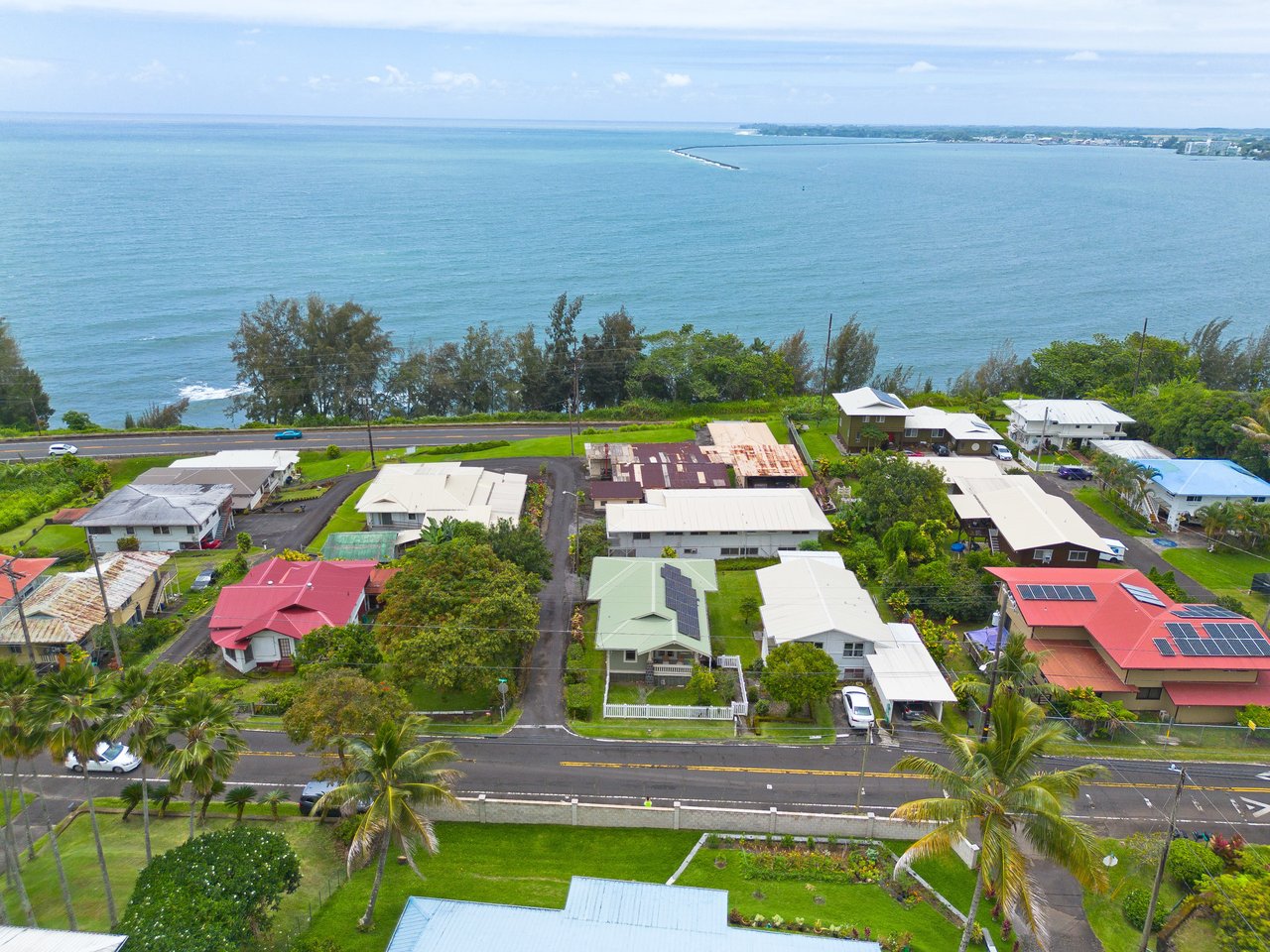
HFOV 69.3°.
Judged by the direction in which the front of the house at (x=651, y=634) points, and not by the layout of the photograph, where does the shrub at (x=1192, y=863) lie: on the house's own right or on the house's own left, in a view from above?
on the house's own left

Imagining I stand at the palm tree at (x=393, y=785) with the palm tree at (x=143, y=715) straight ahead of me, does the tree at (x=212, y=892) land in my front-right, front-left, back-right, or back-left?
front-left

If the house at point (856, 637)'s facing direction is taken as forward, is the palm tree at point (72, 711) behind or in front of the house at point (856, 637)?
in front

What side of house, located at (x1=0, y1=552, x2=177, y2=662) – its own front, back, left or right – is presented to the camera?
front

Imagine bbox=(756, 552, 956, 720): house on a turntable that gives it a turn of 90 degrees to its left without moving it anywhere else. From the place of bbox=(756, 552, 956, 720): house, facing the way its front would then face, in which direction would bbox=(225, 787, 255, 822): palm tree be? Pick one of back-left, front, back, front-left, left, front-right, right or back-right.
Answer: back-right

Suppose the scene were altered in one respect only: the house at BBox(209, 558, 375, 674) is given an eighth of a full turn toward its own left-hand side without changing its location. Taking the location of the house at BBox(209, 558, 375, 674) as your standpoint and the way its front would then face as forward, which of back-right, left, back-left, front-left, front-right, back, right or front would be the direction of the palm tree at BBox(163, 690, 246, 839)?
front-right

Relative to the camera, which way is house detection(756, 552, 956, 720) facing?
toward the camera

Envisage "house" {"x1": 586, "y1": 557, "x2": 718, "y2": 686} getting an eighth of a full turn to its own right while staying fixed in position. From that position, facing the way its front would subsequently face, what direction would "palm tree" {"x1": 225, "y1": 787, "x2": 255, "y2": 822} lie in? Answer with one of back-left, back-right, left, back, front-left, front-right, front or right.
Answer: front

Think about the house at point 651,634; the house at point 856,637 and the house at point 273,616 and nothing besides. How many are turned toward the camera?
3

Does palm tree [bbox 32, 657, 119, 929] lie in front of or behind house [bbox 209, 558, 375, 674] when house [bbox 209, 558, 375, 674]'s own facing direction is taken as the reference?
in front

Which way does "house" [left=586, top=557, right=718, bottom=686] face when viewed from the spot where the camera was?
facing the viewer

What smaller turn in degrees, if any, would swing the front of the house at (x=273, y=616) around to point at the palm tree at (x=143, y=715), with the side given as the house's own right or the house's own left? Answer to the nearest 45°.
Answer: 0° — it already faces it

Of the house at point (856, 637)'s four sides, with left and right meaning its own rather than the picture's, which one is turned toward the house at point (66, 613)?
right

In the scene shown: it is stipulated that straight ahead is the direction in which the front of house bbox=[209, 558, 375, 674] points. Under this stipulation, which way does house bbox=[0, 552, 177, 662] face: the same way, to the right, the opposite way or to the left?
the same way
